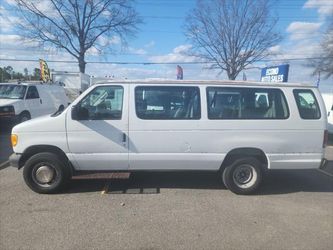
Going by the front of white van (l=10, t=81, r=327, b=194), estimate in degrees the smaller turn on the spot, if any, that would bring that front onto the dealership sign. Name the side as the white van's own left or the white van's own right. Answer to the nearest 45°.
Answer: approximately 135° to the white van's own right

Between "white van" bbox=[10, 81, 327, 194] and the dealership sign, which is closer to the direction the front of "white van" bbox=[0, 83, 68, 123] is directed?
the white van

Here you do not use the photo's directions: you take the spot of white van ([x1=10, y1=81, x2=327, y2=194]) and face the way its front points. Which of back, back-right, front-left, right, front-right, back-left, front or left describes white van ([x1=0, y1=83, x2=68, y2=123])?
front-right

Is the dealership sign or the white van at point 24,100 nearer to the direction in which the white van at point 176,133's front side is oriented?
the white van

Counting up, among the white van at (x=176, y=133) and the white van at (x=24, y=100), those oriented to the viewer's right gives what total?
0

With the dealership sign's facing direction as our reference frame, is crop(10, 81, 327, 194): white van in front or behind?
in front

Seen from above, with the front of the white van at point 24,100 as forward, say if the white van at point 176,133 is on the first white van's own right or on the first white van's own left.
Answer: on the first white van's own left

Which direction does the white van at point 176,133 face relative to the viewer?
to the viewer's left

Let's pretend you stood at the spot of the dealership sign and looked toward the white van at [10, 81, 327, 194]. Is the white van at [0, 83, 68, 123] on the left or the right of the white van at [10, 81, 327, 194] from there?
right

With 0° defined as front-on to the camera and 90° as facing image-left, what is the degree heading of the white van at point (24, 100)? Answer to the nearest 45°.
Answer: approximately 45°

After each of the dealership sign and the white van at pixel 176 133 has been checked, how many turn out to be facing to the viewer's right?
0

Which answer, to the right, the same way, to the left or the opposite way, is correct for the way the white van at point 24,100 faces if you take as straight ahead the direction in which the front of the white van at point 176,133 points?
to the left

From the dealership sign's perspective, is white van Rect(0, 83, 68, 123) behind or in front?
in front
